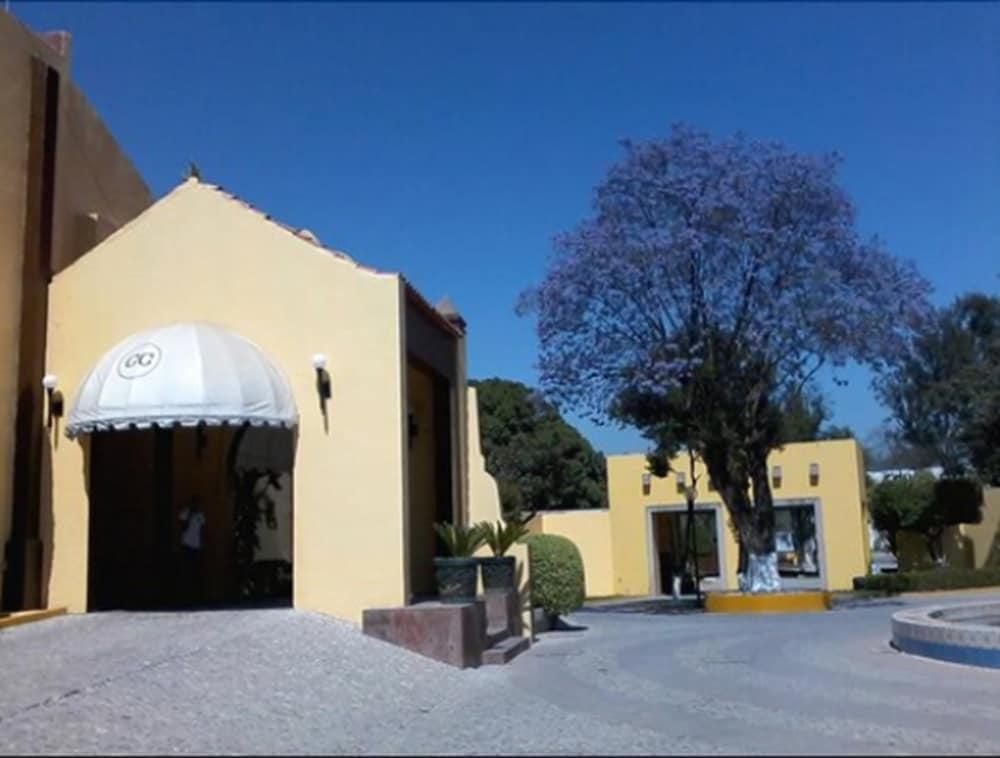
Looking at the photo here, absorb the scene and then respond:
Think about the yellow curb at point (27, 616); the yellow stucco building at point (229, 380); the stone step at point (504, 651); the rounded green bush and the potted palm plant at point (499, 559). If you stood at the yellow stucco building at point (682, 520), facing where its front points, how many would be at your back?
0

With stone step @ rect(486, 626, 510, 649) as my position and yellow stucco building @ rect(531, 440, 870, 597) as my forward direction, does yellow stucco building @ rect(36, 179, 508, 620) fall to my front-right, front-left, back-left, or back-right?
front-left

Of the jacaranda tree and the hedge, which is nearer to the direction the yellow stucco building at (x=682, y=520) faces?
the jacaranda tree

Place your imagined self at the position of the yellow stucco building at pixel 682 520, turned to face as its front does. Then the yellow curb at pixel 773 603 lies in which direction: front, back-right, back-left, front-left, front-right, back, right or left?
front

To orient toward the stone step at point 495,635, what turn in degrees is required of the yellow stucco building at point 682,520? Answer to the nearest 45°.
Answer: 0° — it already faces it

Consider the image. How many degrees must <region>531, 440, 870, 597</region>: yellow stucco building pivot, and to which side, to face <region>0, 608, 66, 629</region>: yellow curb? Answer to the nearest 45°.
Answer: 0° — it already faces it

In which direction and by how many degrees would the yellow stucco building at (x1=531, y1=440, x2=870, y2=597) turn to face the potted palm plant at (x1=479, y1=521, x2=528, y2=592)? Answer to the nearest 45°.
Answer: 0° — it already faces it

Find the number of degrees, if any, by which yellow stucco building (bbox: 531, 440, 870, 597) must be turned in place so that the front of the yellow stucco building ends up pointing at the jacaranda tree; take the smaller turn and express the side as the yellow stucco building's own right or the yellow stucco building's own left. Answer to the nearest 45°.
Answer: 0° — it already faces it

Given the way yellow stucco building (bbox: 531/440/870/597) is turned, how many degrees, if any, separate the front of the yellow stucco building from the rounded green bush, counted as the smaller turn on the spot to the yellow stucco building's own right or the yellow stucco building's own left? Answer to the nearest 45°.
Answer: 0° — it already faces it

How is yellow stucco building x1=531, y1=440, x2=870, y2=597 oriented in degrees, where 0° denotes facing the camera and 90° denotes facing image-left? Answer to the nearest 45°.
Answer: approximately 0°

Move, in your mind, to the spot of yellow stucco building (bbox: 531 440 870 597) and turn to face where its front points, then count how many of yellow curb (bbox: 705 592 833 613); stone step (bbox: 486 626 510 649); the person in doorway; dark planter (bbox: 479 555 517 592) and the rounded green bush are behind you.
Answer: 0

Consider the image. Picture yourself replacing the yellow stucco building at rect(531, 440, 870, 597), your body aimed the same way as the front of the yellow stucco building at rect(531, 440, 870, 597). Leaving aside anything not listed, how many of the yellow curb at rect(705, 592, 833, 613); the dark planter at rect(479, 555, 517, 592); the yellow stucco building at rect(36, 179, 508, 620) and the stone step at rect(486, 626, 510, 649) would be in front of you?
4

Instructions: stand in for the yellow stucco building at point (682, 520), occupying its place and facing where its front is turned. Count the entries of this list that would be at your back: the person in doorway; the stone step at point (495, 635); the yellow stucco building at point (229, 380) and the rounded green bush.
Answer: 0
